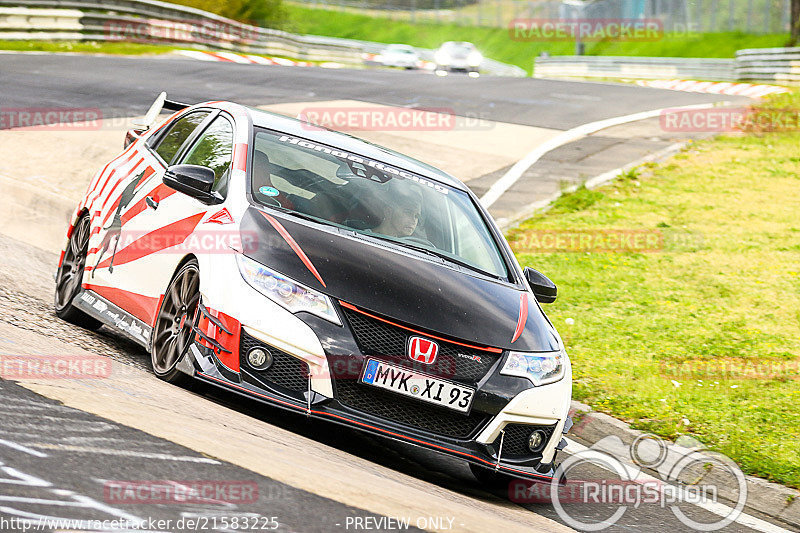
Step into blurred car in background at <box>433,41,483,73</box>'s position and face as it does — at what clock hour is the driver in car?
The driver in car is roughly at 12 o'clock from the blurred car in background.

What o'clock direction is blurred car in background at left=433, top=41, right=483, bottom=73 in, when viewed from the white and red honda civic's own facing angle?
The blurred car in background is roughly at 8 o'clock from the white and red honda civic.

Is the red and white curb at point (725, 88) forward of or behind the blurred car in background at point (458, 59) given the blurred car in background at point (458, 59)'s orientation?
forward

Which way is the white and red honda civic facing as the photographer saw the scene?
facing the viewer and to the right of the viewer

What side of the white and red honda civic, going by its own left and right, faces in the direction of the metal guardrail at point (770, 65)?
left

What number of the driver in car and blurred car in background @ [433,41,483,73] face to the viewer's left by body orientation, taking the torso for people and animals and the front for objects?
0

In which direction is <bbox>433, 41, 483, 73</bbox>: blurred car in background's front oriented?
toward the camera

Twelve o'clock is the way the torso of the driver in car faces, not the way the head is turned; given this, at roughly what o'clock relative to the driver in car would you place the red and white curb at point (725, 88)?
The red and white curb is roughly at 8 o'clock from the driver in car.

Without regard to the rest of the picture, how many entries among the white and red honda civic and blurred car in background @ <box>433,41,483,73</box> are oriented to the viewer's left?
0

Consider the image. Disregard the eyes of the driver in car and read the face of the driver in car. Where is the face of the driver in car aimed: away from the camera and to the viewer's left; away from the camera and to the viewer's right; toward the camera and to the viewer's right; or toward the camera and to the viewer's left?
toward the camera and to the viewer's right

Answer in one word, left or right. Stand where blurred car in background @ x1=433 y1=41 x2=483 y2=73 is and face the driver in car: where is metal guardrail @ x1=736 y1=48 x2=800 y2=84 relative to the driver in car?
left
